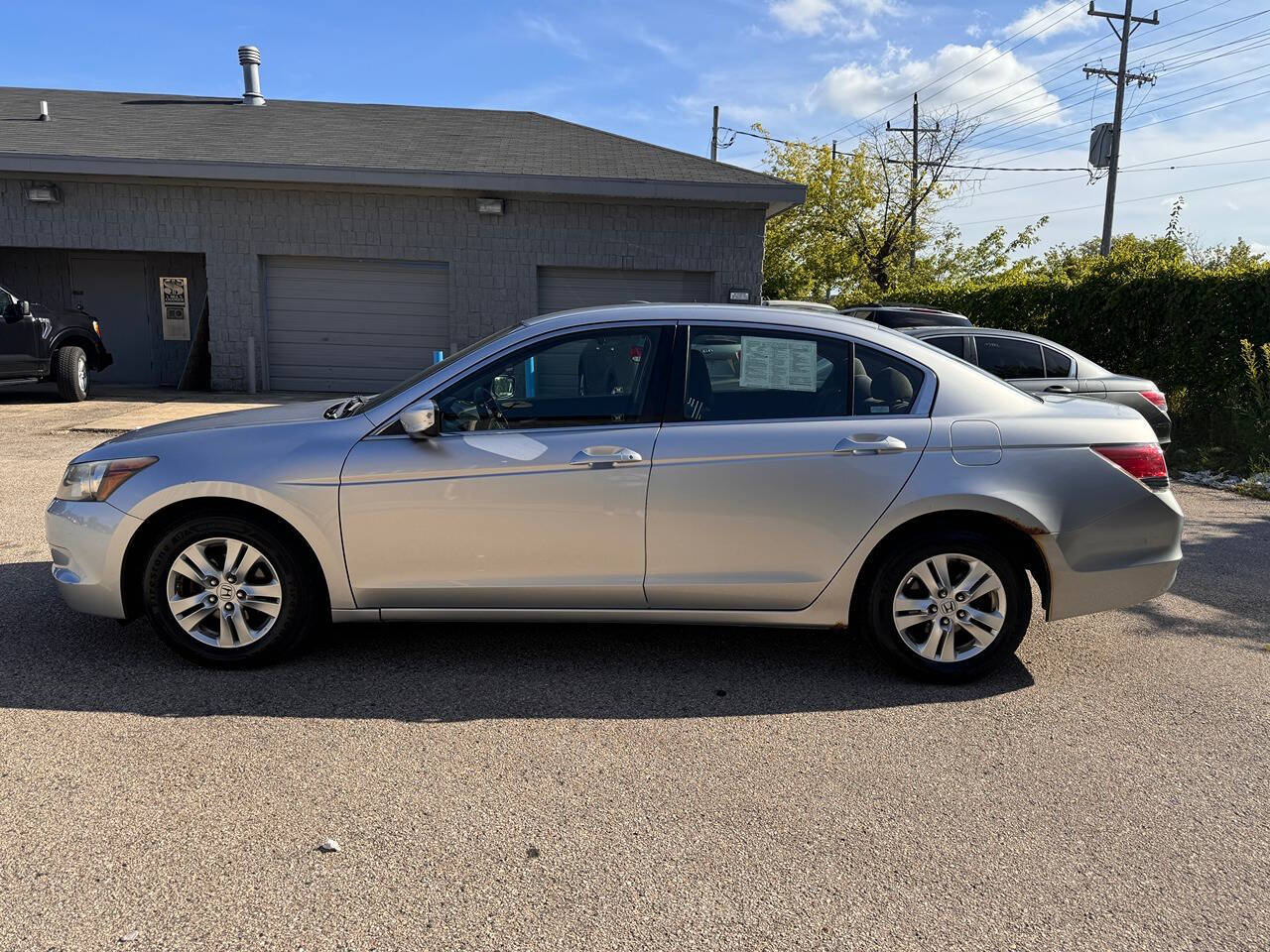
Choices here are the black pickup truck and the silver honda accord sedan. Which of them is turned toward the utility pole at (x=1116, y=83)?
the black pickup truck

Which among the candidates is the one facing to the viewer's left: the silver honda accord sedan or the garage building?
the silver honda accord sedan

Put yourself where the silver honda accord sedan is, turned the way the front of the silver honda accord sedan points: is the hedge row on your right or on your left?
on your right

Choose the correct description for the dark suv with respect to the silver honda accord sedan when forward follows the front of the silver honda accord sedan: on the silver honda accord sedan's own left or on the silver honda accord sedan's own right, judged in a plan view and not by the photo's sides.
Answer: on the silver honda accord sedan's own right

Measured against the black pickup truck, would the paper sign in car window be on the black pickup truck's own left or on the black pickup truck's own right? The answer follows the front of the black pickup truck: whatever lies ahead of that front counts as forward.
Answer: on the black pickup truck's own right

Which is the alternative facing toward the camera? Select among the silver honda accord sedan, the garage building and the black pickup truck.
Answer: the garage building

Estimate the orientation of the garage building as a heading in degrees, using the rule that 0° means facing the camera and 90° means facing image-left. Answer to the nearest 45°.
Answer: approximately 0°

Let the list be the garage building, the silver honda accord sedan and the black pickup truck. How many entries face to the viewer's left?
1

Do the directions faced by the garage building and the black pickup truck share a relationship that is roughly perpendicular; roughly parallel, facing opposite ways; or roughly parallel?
roughly perpendicular

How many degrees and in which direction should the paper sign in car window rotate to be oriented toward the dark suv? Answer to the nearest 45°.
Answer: approximately 180°

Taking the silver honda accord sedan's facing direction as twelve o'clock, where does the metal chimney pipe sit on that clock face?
The metal chimney pipe is roughly at 2 o'clock from the silver honda accord sedan.

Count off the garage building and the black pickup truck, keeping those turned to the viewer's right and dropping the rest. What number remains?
1

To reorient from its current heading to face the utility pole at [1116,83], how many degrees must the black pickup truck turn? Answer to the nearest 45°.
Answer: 0° — it already faces it

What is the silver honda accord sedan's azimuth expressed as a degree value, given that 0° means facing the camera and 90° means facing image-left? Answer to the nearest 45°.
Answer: approximately 90°

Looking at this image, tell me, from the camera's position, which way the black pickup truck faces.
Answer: facing to the right of the viewer
